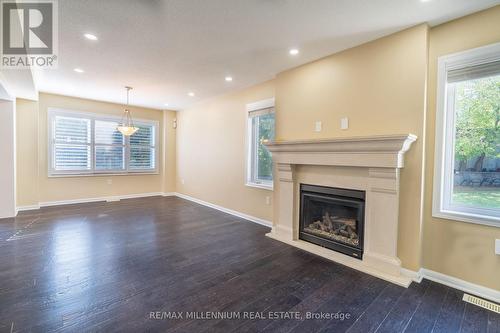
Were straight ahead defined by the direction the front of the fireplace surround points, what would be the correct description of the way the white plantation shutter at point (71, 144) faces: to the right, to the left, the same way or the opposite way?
to the left

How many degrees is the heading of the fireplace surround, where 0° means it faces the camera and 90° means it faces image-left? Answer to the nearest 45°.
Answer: approximately 45°

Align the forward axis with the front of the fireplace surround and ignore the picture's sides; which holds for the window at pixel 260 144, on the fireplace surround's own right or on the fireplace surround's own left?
on the fireplace surround's own right

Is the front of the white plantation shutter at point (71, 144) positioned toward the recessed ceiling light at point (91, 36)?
yes

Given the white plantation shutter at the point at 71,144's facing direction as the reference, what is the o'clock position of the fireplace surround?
The fireplace surround is roughly at 11 o'clock from the white plantation shutter.

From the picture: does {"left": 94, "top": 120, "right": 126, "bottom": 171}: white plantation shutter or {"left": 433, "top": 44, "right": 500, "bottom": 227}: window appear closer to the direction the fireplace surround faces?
the white plantation shutter

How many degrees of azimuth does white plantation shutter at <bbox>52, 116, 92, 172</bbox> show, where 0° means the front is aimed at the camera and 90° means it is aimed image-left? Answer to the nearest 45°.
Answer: approximately 0°
